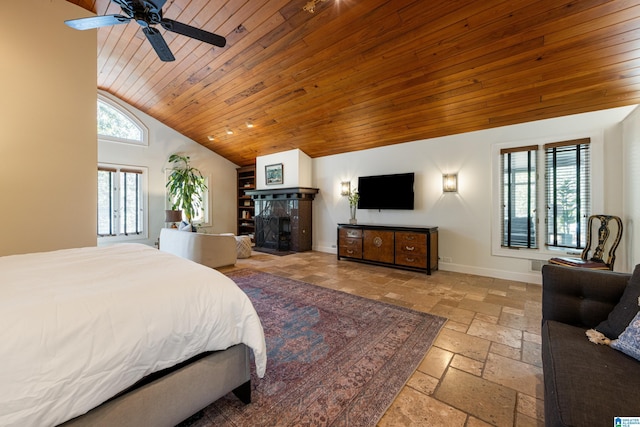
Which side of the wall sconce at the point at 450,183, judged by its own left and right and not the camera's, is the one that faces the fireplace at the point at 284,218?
right

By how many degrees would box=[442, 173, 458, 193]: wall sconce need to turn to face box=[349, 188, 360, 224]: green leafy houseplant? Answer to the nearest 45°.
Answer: approximately 90° to its right

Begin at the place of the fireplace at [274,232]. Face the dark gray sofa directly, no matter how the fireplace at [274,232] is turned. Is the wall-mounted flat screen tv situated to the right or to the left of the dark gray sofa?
left

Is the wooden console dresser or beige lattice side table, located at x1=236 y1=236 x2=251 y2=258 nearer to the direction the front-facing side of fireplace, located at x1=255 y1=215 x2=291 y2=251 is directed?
the beige lattice side table

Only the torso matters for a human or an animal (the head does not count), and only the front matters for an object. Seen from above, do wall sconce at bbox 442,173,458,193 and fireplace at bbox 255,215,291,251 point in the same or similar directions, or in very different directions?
same or similar directions

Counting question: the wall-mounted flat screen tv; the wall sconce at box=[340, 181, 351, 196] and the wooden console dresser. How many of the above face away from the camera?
0

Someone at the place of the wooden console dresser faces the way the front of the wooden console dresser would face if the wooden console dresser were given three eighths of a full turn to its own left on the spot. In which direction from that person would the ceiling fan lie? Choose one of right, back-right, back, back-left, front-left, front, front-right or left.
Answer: back-right

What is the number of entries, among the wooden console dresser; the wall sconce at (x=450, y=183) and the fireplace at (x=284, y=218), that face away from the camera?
0

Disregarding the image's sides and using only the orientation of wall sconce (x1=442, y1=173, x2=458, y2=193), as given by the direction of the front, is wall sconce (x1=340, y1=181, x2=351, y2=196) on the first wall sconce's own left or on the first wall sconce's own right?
on the first wall sconce's own right

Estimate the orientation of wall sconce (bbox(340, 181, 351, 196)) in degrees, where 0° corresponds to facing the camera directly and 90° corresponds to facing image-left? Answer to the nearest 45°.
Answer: approximately 45°

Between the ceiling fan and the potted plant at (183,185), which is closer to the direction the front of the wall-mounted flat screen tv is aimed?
the ceiling fan

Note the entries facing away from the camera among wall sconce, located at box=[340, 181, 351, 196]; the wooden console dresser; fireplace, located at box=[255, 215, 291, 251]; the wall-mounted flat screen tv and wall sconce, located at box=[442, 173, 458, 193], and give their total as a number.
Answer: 0

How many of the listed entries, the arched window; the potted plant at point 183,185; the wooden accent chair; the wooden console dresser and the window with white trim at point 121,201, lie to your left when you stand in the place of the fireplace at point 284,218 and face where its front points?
2

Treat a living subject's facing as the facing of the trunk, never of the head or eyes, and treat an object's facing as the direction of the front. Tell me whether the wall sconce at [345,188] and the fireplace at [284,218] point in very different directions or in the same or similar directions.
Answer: same or similar directions

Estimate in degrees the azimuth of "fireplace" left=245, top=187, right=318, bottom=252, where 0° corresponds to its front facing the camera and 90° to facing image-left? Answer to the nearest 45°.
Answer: approximately 45°

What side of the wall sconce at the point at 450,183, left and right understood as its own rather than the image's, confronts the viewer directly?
front

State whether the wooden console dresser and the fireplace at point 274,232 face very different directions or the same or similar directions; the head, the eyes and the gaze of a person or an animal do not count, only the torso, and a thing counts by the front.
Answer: same or similar directions

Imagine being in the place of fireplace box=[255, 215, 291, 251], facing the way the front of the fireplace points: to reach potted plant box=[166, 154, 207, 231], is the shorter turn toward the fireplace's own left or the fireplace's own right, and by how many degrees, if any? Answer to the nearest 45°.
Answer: approximately 45° to the fireplace's own right

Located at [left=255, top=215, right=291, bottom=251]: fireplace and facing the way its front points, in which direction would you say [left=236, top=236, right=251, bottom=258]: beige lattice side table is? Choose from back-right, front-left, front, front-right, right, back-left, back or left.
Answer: front

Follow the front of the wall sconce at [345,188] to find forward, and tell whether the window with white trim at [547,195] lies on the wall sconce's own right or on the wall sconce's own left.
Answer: on the wall sconce's own left

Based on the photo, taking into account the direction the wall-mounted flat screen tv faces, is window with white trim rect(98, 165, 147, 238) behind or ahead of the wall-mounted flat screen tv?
ahead
